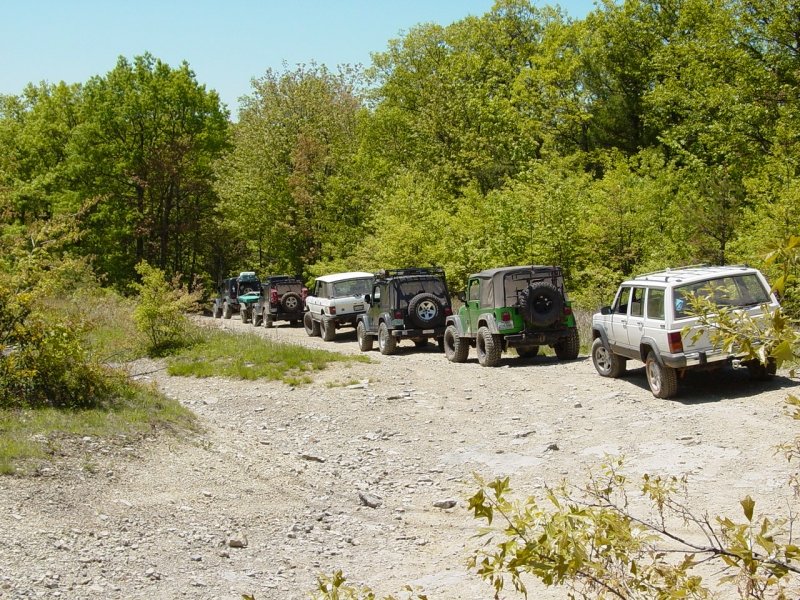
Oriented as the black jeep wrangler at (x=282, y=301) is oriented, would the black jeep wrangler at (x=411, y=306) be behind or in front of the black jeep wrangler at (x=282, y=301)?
behind

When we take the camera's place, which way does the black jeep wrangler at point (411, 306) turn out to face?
facing away from the viewer and to the left of the viewer

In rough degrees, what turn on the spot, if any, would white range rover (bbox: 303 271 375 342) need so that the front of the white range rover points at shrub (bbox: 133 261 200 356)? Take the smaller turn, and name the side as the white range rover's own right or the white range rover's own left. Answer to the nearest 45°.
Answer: approximately 90° to the white range rover's own left

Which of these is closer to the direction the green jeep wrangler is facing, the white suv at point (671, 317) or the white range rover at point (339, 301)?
the white range rover

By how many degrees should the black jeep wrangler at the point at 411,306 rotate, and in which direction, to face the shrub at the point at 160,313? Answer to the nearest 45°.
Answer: approximately 45° to its left

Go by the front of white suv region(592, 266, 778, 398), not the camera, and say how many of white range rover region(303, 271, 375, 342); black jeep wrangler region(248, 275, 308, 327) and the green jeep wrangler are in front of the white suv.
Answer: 3

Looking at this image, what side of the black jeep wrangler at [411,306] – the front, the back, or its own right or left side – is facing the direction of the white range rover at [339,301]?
front

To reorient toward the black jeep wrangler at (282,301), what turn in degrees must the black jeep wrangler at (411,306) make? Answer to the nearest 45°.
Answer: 0° — it already faces it

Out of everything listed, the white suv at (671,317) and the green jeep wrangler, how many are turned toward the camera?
0

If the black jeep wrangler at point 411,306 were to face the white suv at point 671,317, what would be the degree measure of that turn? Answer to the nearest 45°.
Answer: approximately 180°

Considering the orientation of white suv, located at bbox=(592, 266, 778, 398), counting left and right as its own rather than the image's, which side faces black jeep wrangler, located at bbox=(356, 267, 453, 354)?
front

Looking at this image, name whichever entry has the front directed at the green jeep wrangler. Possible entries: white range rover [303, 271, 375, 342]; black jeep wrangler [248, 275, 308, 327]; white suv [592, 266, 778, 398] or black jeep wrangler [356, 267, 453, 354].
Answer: the white suv

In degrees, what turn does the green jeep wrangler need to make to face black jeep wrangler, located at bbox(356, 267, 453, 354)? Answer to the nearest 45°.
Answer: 0° — it already faces it

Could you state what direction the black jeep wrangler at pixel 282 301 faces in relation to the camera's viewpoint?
facing away from the viewer and to the left of the viewer
